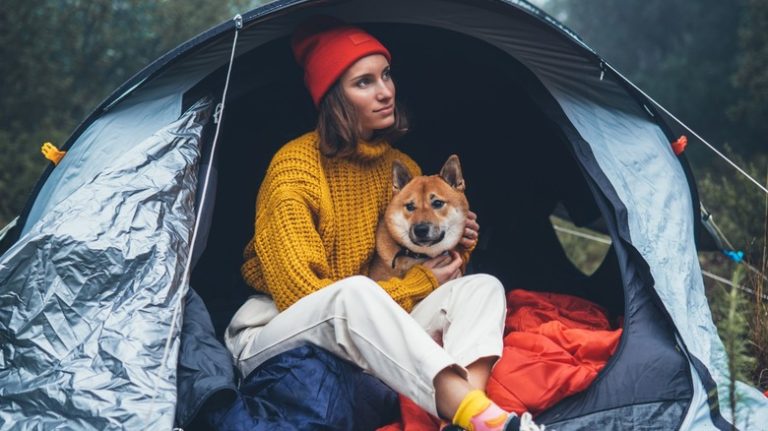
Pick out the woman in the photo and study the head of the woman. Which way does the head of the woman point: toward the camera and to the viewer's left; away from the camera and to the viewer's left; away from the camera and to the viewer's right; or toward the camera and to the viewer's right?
toward the camera and to the viewer's right

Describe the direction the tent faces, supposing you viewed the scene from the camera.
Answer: facing the viewer

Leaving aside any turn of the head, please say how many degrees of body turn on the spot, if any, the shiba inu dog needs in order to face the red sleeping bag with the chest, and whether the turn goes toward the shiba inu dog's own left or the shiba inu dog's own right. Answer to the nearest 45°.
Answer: approximately 45° to the shiba inu dog's own left

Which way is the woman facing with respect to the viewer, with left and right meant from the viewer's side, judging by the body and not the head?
facing the viewer and to the right of the viewer

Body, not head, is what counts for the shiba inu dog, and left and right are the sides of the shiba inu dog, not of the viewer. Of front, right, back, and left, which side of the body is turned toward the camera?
front

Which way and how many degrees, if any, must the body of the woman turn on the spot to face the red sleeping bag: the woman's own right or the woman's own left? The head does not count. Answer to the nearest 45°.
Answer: approximately 45° to the woman's own left
